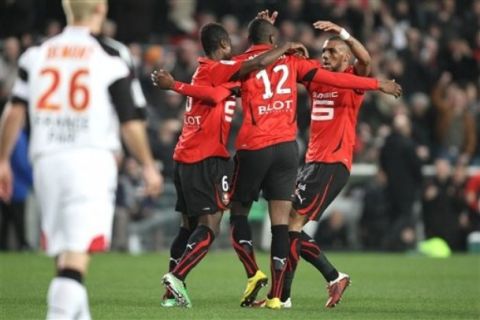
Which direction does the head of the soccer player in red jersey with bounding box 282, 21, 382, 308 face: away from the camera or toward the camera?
toward the camera

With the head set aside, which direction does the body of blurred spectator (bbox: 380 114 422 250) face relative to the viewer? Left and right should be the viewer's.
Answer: facing the viewer

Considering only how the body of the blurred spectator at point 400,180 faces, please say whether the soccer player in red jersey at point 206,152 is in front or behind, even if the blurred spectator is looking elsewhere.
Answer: in front

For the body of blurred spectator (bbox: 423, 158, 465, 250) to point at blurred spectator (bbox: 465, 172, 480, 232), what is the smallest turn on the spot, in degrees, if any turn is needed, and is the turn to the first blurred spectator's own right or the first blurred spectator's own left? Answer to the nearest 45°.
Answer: approximately 135° to the first blurred spectator's own left

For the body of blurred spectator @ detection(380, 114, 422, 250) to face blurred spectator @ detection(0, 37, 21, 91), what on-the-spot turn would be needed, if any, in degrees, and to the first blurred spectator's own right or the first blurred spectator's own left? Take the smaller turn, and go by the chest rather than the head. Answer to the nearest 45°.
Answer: approximately 90° to the first blurred spectator's own right

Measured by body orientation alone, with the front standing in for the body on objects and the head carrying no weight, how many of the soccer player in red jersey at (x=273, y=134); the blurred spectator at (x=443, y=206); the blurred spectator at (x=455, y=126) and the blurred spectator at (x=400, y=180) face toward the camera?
3

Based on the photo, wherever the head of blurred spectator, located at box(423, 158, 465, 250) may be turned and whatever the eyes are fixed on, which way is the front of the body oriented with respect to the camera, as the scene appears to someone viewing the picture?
toward the camera

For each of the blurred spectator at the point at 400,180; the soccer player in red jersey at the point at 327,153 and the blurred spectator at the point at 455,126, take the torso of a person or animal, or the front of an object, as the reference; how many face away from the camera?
0

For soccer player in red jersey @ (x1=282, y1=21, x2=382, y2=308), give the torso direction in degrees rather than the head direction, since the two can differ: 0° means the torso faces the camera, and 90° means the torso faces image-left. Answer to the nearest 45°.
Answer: approximately 45°

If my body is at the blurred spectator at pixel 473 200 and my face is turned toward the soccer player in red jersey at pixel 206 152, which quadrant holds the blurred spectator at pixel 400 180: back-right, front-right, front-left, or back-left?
front-right
